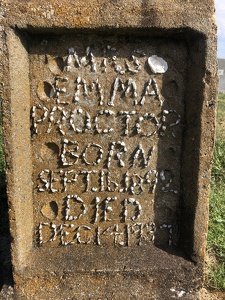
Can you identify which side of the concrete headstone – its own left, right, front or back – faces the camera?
front
